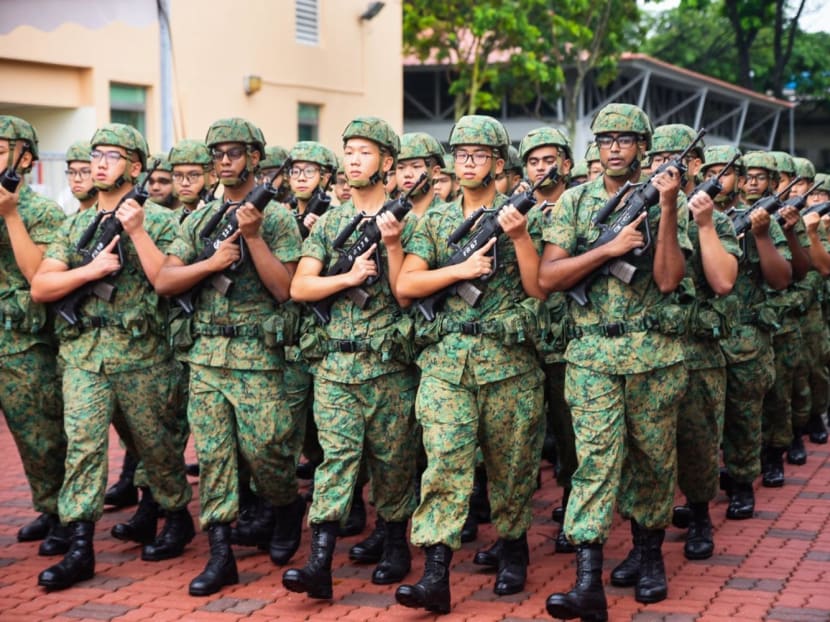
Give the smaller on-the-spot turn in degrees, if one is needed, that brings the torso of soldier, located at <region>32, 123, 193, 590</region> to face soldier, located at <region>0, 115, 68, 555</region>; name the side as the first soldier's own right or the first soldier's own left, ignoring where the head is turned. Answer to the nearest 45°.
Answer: approximately 90° to the first soldier's own right

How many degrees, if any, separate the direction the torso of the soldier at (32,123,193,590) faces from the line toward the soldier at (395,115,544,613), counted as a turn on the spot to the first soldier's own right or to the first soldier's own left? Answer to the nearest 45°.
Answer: approximately 90° to the first soldier's own left

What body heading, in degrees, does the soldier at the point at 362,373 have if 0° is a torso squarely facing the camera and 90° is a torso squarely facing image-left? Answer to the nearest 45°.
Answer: approximately 45°

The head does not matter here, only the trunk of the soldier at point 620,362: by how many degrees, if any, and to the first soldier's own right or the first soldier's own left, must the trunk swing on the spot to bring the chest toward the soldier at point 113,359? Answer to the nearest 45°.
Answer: approximately 45° to the first soldier's own right

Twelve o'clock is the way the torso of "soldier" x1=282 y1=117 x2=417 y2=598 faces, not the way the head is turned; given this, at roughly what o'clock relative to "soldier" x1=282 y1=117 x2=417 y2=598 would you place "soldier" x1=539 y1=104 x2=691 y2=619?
"soldier" x1=539 y1=104 x2=691 y2=619 is roughly at 8 o'clock from "soldier" x1=282 y1=117 x2=417 y2=598.

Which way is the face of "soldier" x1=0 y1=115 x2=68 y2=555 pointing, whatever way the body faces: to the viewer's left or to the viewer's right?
to the viewer's left

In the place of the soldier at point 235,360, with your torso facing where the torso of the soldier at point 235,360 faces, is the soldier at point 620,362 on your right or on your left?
on your left
